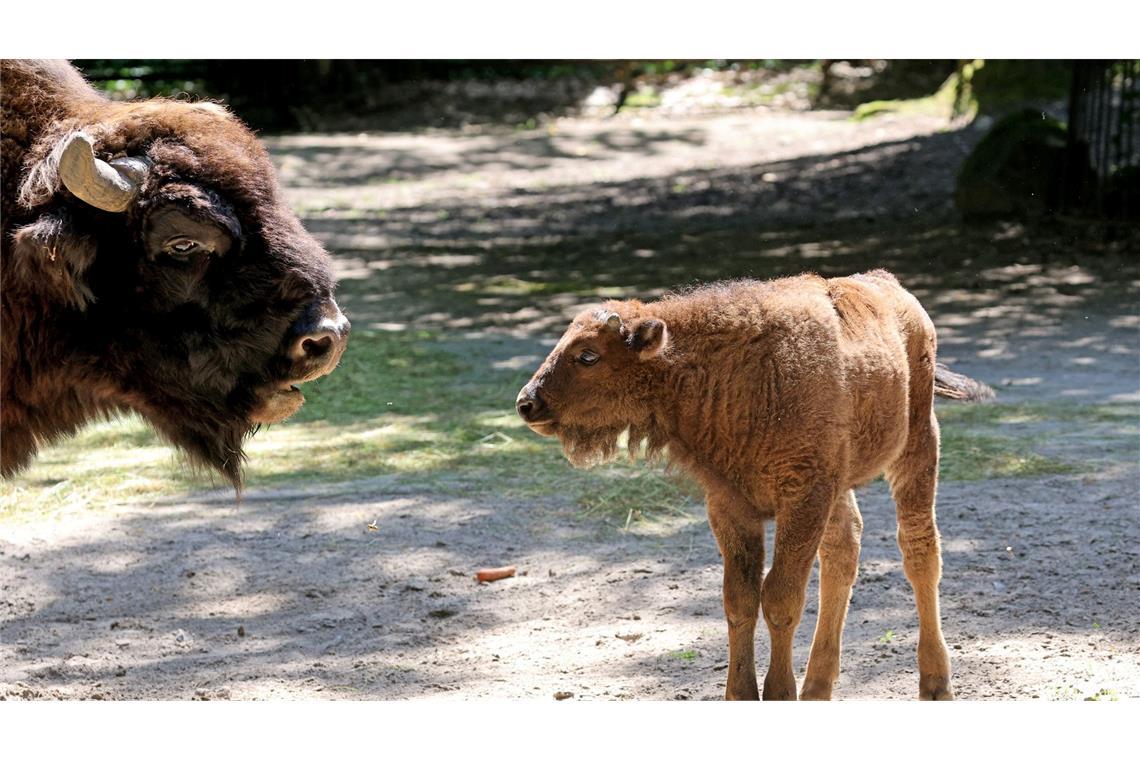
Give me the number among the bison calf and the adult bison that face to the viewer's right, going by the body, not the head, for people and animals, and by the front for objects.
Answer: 1

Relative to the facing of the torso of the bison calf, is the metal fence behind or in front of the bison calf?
behind

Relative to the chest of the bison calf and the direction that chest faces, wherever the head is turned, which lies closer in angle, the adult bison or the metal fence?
the adult bison

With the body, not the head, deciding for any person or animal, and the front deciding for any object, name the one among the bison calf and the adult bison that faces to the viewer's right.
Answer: the adult bison

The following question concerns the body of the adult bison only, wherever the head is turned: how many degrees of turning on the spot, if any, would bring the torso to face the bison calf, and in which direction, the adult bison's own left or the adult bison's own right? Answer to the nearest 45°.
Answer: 0° — it already faces it

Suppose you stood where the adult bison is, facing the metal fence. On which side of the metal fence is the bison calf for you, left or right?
right

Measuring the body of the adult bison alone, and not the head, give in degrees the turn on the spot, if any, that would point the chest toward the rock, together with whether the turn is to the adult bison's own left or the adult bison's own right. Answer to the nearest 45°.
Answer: approximately 45° to the adult bison's own left

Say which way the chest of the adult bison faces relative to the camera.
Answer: to the viewer's right

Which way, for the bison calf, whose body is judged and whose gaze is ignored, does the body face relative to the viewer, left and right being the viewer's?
facing the viewer and to the left of the viewer

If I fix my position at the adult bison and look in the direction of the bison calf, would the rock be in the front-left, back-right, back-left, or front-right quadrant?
front-left

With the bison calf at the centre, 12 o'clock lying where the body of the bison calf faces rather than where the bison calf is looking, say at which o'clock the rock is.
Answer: The rock is roughly at 5 o'clock from the bison calf.

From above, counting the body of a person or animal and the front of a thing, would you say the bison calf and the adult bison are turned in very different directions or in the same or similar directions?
very different directions
